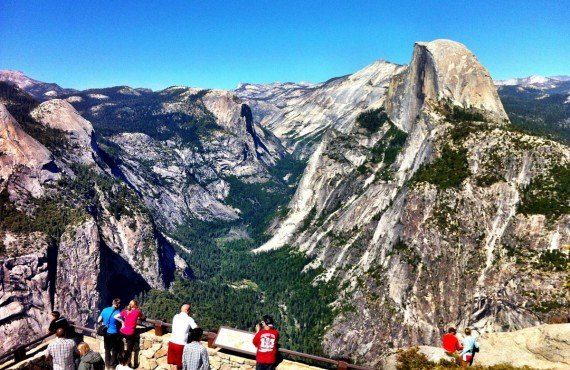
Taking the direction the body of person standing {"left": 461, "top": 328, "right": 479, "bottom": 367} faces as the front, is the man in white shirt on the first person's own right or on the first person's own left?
on the first person's own left

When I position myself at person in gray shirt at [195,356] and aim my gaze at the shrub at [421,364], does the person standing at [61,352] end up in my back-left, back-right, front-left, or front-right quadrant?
back-left

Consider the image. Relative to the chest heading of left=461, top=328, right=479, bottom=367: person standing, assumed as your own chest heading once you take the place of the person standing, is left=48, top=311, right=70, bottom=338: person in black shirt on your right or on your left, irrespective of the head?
on your left

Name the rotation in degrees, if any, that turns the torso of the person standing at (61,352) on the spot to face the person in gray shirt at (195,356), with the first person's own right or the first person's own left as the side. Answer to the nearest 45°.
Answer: approximately 135° to the first person's own right

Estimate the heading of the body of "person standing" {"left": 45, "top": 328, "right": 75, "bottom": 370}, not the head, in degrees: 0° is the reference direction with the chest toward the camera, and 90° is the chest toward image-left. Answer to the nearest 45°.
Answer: approximately 180°

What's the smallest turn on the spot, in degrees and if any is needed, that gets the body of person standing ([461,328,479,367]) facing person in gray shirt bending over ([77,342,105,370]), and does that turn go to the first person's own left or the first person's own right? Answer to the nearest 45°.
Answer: approximately 135° to the first person's own left

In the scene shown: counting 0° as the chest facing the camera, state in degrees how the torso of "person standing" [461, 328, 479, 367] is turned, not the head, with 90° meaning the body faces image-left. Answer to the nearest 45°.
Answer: approximately 180°

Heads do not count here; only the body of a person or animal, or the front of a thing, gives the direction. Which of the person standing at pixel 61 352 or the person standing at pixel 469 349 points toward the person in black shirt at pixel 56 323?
the person standing at pixel 61 352

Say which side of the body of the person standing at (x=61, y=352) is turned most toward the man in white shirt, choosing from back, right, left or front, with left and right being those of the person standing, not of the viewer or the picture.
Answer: right
